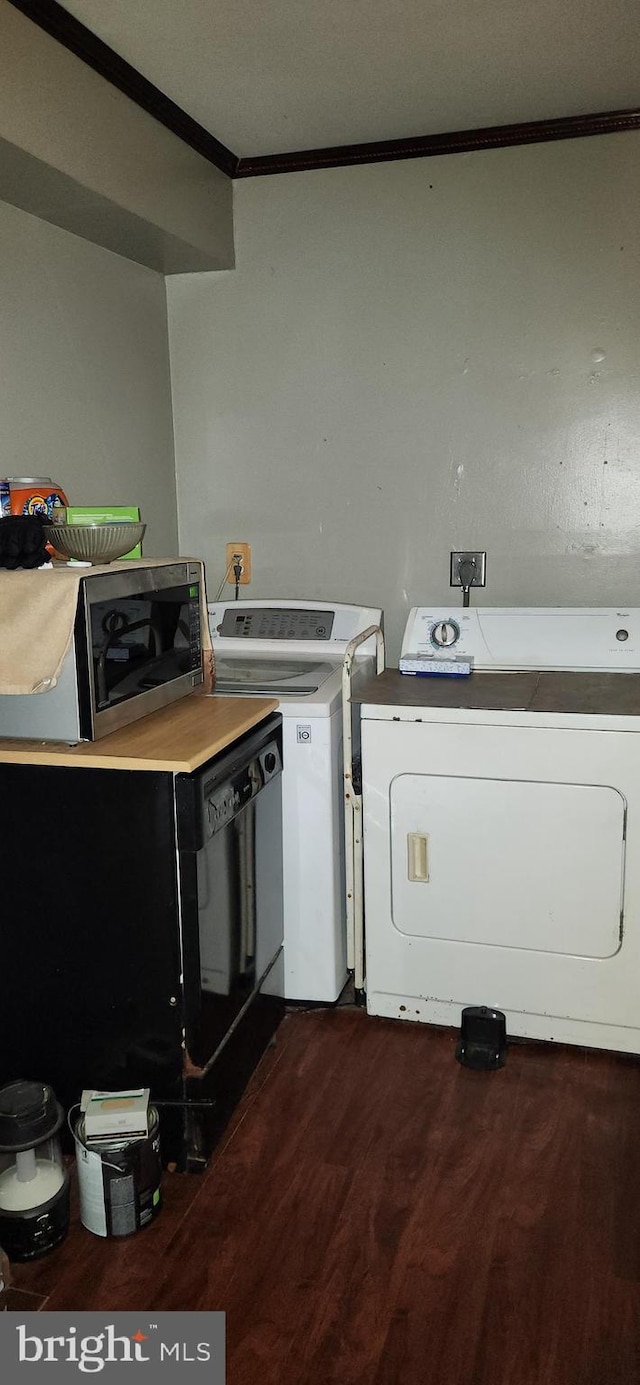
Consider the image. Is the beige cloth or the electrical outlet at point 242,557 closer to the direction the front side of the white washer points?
the beige cloth

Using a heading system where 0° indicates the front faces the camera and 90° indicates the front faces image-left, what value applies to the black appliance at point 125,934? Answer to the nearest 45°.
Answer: approximately 315°

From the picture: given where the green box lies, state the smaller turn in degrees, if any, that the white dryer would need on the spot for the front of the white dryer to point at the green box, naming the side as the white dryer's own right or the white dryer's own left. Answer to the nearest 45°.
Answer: approximately 90° to the white dryer's own right

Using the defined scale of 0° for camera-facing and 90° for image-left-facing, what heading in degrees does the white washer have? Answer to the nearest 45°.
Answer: approximately 0°

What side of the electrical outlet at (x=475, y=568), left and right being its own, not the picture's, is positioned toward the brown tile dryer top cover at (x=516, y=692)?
front

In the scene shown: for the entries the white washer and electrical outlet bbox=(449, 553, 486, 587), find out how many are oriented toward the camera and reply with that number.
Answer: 2

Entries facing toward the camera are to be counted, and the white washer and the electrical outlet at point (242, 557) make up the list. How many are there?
2

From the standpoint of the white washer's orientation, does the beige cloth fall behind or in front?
in front

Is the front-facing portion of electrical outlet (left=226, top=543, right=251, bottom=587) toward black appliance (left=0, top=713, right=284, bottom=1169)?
yes
